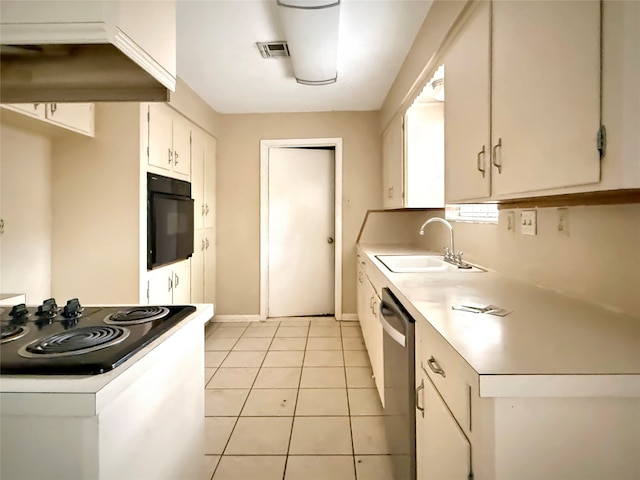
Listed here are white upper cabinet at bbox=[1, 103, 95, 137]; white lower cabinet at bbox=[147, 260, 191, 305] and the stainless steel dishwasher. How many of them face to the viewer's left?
1

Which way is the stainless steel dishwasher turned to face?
to the viewer's left

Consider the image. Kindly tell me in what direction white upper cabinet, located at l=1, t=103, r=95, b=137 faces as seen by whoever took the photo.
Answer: facing the viewer and to the right of the viewer

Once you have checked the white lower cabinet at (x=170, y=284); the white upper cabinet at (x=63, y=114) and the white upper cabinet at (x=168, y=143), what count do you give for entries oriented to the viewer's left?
0

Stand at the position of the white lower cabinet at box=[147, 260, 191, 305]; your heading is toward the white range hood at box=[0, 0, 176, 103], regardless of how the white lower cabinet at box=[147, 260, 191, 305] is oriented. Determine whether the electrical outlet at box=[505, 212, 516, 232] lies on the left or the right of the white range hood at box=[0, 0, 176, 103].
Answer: left

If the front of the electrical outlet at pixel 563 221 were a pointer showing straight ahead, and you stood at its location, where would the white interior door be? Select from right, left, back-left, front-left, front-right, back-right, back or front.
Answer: right

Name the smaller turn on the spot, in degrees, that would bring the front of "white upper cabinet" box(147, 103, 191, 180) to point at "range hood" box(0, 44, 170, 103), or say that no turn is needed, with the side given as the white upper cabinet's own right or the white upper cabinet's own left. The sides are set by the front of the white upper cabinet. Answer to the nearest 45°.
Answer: approximately 45° to the white upper cabinet's own right

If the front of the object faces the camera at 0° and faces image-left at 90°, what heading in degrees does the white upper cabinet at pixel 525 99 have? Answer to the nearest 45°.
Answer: approximately 45°

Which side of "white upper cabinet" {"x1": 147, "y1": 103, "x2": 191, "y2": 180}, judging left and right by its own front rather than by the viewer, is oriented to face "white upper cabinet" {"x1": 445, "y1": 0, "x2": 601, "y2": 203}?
front
